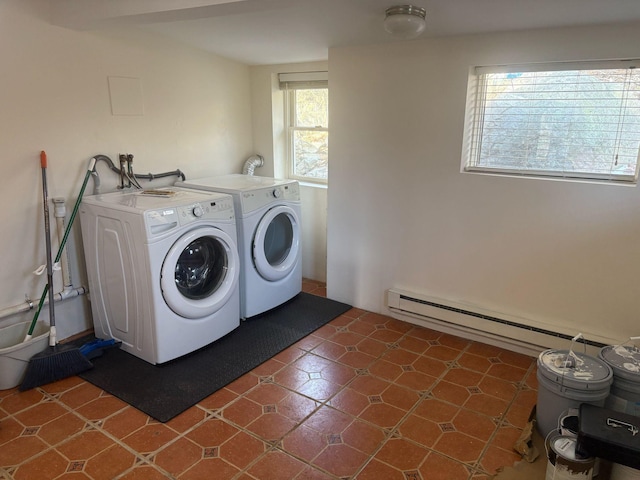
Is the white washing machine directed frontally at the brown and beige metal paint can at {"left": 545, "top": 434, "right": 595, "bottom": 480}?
yes

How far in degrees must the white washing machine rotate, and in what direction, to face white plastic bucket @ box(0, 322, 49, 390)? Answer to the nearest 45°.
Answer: approximately 135° to its right

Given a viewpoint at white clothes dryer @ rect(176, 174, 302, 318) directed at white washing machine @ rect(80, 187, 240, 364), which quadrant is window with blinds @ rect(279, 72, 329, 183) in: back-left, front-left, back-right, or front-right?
back-right

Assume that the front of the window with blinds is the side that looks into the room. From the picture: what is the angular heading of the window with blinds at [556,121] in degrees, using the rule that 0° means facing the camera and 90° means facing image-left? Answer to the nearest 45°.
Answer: approximately 45°

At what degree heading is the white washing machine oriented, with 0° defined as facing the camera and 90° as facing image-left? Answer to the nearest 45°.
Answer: approximately 315°

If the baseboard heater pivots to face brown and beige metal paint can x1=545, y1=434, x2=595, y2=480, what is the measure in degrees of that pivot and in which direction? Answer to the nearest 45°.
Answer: approximately 45° to its left

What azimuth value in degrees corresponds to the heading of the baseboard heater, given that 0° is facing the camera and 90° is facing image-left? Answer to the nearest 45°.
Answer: approximately 45°

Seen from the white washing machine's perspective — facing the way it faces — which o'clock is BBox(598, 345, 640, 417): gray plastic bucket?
The gray plastic bucket is roughly at 12 o'clock from the white washing machine.
